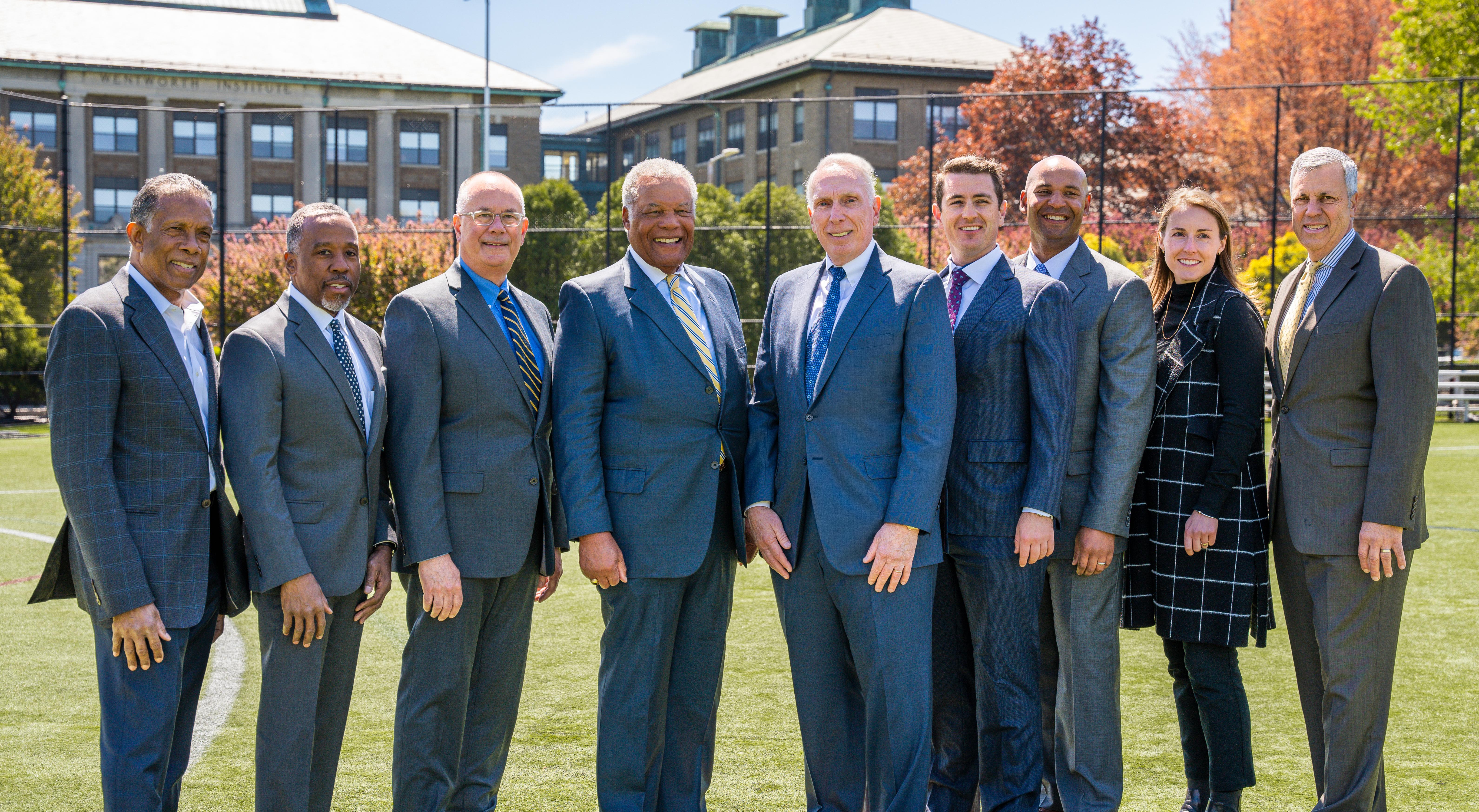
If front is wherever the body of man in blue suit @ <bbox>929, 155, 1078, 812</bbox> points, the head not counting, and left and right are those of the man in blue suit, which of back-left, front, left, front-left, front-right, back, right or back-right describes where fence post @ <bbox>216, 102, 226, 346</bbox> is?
right

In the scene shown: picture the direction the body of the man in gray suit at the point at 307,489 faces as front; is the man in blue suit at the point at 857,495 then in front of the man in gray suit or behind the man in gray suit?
in front

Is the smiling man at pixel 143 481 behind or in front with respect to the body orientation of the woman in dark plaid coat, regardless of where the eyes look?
in front

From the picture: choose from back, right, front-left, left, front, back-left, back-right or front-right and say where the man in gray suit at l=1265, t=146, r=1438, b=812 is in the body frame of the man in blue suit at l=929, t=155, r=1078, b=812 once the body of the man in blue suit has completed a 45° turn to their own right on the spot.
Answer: back

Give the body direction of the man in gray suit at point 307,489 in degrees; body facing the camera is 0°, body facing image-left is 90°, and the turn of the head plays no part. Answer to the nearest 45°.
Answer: approximately 315°

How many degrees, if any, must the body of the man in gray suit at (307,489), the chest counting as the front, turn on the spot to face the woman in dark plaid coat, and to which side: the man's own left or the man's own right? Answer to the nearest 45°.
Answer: approximately 45° to the man's own left
